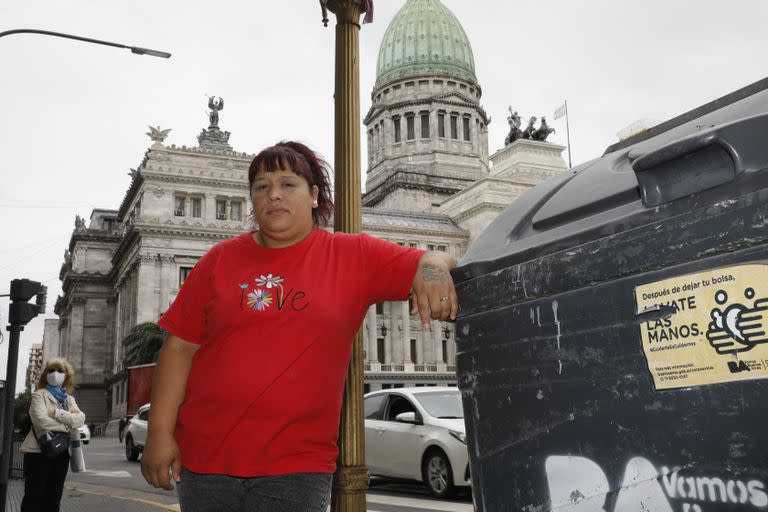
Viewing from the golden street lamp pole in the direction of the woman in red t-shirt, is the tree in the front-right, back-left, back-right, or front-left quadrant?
back-right

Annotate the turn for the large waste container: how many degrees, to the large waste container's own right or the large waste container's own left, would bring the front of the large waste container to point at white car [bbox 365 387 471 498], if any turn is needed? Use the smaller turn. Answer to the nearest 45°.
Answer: approximately 135° to the large waste container's own right

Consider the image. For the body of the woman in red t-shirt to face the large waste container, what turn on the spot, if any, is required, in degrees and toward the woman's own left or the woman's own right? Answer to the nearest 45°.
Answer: approximately 45° to the woman's own left

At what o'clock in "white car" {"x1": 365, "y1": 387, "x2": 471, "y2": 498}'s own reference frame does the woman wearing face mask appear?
The woman wearing face mask is roughly at 3 o'clock from the white car.

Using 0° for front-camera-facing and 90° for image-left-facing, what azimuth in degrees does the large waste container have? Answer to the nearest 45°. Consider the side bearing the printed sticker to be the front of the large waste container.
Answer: approximately 45°

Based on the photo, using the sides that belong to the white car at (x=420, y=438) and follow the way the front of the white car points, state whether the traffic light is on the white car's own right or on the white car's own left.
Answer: on the white car's own right

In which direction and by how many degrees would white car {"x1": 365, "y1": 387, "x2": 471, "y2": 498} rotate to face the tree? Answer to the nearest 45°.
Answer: approximately 180°

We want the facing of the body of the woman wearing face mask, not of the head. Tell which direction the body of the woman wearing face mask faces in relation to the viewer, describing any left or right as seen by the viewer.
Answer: facing the viewer and to the right of the viewer

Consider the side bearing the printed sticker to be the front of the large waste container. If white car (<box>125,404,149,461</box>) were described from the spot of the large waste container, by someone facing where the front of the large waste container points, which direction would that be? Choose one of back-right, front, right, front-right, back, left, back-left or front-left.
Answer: right

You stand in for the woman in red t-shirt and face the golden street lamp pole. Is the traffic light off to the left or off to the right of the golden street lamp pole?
left

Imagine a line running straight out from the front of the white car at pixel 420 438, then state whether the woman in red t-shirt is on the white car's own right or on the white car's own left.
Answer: on the white car's own right

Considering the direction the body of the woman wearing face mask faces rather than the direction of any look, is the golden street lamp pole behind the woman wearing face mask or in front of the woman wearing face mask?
in front

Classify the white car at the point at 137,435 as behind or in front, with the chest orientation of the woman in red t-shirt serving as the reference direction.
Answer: behind
